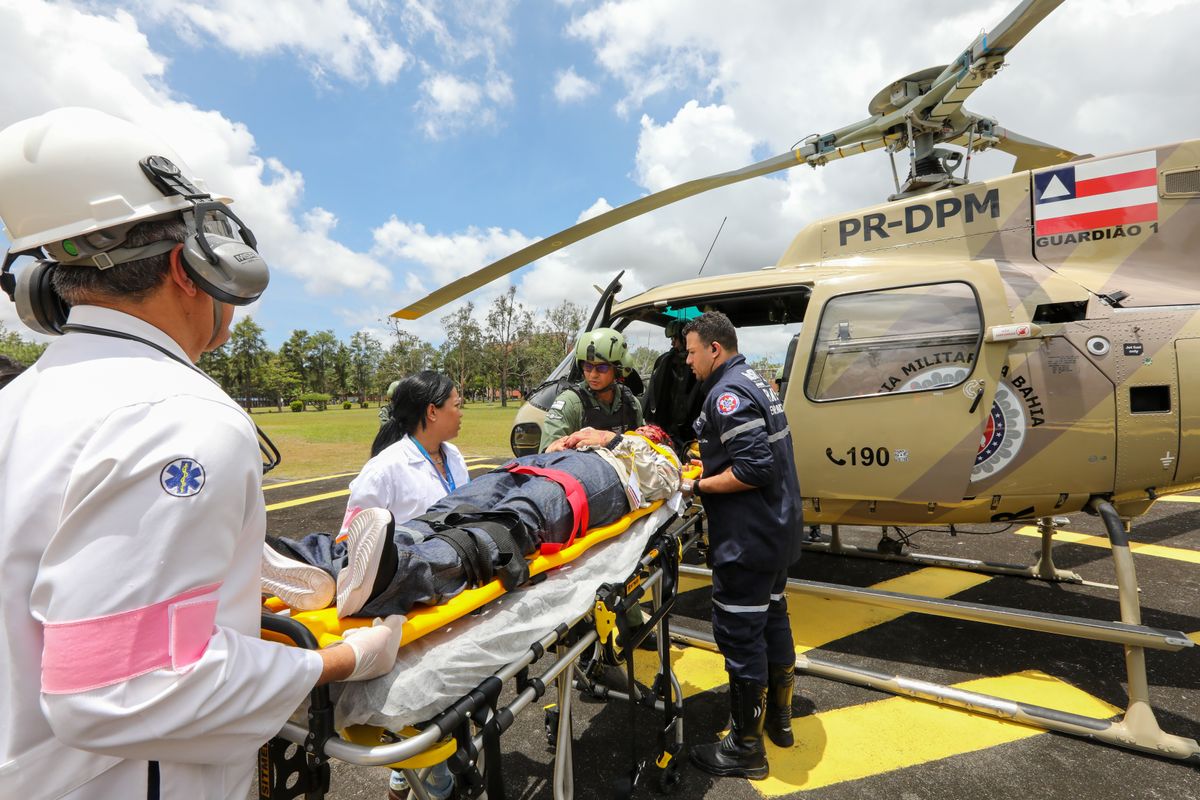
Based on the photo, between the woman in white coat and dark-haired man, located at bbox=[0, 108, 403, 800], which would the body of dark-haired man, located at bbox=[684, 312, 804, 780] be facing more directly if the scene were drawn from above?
the woman in white coat

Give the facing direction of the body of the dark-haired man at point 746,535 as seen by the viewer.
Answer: to the viewer's left

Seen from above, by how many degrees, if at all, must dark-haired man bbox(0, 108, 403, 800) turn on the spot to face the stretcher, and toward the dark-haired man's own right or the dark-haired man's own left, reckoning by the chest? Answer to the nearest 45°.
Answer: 0° — they already face it

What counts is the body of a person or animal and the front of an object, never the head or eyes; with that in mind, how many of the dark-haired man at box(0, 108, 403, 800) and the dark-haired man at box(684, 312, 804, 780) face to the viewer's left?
1

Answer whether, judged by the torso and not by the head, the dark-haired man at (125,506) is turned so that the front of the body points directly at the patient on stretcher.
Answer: yes

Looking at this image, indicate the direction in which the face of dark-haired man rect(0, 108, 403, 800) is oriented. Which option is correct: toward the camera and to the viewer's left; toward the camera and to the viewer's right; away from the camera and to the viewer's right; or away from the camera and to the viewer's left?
away from the camera and to the viewer's right

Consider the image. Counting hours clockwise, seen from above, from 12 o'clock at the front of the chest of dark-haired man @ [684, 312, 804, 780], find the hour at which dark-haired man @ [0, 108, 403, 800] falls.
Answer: dark-haired man @ [0, 108, 403, 800] is roughly at 10 o'clock from dark-haired man @ [684, 312, 804, 780].

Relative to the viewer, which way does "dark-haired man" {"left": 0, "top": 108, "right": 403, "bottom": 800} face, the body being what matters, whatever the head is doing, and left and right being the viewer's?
facing away from the viewer and to the right of the viewer

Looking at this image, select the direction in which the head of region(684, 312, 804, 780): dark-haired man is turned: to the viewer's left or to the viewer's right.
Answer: to the viewer's left
